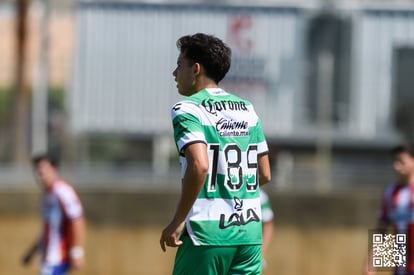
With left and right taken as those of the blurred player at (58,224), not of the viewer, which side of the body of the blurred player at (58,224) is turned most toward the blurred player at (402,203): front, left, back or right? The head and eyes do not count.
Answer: left

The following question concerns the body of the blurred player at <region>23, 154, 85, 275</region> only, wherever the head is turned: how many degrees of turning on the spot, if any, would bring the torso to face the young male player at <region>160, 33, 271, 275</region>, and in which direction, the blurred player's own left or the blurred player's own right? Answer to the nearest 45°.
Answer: approximately 45° to the blurred player's own left

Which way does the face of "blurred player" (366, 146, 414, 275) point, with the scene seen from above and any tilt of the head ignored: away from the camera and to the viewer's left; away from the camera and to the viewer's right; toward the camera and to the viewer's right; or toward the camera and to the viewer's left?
toward the camera and to the viewer's left

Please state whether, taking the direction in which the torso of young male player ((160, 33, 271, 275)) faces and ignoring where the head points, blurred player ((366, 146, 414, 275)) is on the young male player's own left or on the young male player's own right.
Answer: on the young male player's own right

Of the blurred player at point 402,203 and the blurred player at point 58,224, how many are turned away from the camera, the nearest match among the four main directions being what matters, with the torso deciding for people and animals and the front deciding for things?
0

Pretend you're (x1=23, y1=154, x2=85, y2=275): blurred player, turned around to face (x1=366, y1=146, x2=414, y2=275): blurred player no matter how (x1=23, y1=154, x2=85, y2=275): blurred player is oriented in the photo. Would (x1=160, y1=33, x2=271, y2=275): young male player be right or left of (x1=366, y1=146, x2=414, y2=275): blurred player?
right

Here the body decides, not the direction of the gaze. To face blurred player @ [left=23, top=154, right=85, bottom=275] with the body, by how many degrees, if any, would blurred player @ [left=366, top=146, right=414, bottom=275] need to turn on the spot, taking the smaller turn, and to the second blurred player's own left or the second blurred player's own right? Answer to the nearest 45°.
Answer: approximately 45° to the second blurred player's own right

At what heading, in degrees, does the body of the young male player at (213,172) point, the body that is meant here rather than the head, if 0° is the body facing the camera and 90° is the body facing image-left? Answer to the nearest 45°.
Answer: approximately 135°

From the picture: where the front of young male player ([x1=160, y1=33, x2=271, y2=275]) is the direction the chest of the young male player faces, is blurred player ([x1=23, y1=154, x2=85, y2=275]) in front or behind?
in front
